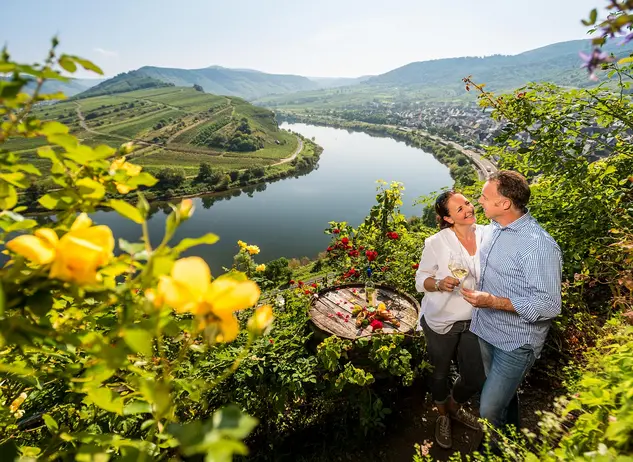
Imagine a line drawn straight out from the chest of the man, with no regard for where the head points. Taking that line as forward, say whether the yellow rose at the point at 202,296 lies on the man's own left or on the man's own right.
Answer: on the man's own left

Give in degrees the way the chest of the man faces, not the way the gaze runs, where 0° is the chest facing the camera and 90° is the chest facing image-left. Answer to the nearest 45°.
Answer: approximately 90°

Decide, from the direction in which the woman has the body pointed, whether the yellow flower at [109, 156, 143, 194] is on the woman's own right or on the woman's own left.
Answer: on the woman's own right

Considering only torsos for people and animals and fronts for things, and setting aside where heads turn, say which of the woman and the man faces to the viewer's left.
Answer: the man
